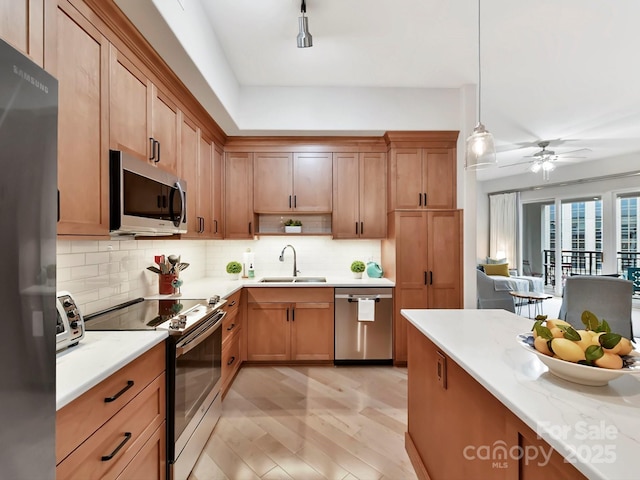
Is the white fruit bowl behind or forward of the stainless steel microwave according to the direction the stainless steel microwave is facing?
forward

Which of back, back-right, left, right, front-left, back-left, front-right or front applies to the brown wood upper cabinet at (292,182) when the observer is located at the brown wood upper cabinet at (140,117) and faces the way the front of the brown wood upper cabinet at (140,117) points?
left

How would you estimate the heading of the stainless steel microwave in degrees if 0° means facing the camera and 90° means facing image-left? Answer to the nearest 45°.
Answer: approximately 315°

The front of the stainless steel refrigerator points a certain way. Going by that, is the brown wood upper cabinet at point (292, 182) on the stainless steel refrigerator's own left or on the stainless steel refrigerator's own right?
on the stainless steel refrigerator's own left

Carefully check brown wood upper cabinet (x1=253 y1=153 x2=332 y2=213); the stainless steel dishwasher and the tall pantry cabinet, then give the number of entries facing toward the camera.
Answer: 3

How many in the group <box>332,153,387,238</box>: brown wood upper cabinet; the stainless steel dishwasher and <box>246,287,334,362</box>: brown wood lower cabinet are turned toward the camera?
3

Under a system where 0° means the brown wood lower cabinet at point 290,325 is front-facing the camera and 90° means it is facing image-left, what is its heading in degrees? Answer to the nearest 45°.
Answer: approximately 0°

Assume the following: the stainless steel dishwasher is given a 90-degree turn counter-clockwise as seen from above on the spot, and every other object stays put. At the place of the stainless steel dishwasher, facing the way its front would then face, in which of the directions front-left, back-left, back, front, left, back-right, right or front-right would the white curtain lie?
front-left

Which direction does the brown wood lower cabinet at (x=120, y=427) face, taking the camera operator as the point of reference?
facing the viewer and to the right of the viewer

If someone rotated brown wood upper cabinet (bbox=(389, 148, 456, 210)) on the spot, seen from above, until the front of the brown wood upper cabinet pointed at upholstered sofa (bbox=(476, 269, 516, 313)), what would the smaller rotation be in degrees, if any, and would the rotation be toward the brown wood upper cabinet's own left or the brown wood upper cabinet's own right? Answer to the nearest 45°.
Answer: approximately 135° to the brown wood upper cabinet's own left

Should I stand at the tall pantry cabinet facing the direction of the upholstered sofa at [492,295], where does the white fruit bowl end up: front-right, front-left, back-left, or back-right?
back-right
